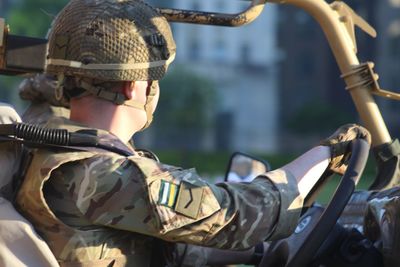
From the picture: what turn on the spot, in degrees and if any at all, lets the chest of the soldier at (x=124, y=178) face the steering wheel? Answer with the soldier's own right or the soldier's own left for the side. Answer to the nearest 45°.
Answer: approximately 45° to the soldier's own right

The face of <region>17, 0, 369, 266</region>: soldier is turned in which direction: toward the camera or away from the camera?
away from the camera

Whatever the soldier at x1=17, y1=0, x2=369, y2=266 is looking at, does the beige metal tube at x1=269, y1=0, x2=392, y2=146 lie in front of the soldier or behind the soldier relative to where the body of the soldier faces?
in front

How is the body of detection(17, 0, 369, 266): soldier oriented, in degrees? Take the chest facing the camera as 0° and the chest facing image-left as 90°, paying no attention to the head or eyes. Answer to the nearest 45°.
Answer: approximately 225°
